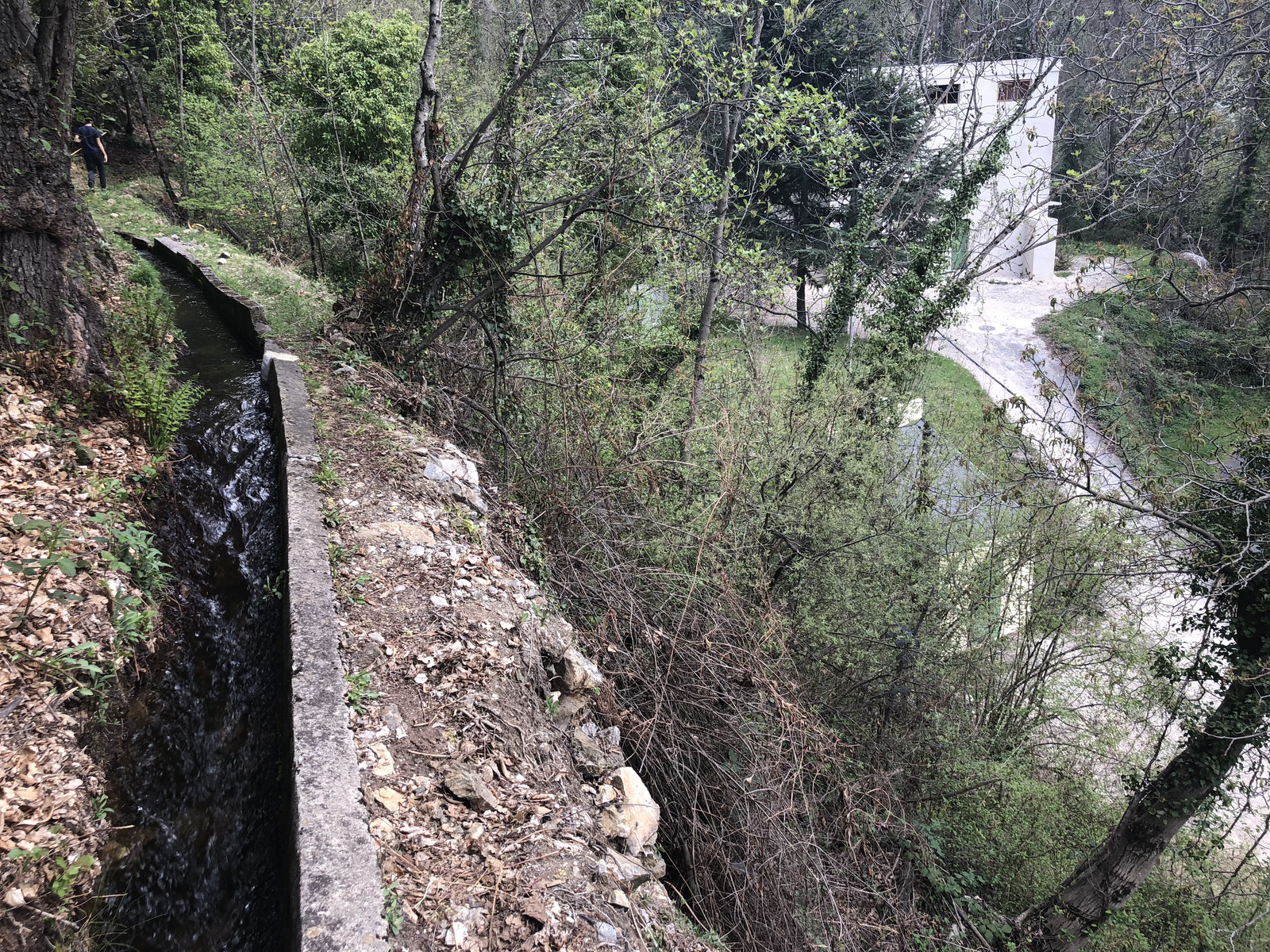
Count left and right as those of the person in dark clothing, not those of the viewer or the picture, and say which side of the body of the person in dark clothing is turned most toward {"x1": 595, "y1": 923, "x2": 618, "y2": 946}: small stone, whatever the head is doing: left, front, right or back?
back

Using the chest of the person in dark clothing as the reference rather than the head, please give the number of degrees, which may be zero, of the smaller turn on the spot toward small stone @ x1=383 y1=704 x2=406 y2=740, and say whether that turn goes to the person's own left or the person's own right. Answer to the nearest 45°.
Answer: approximately 180°

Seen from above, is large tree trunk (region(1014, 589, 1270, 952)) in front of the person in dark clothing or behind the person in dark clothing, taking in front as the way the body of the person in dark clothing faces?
behind

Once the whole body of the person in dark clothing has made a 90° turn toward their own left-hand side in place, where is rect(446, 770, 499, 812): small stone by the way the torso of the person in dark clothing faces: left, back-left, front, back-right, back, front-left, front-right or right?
left

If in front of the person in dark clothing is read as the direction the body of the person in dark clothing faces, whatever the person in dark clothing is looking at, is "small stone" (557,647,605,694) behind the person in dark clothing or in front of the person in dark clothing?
behind

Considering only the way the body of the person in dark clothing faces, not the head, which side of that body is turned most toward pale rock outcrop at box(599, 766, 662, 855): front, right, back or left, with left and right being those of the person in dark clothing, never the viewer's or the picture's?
back

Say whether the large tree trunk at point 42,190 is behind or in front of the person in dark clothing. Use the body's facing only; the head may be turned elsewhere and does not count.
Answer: behind

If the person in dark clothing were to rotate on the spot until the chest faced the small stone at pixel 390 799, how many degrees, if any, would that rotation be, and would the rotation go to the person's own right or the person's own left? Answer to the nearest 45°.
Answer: approximately 180°

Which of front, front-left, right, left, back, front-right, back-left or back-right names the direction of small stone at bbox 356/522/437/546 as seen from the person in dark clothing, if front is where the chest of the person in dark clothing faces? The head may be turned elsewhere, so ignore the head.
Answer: back

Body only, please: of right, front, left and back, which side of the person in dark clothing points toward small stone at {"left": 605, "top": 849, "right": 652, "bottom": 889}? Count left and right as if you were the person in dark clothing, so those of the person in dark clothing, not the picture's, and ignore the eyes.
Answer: back

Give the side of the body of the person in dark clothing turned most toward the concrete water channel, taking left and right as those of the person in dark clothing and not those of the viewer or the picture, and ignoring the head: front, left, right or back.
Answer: back

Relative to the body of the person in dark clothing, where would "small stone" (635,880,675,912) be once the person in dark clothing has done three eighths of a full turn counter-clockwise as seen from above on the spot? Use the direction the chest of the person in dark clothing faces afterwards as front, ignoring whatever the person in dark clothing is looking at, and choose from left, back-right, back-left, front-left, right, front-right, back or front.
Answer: front-left

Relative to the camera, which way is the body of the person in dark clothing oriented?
away from the camera

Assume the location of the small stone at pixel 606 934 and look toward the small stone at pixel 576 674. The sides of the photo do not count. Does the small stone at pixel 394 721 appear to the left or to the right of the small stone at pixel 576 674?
left
